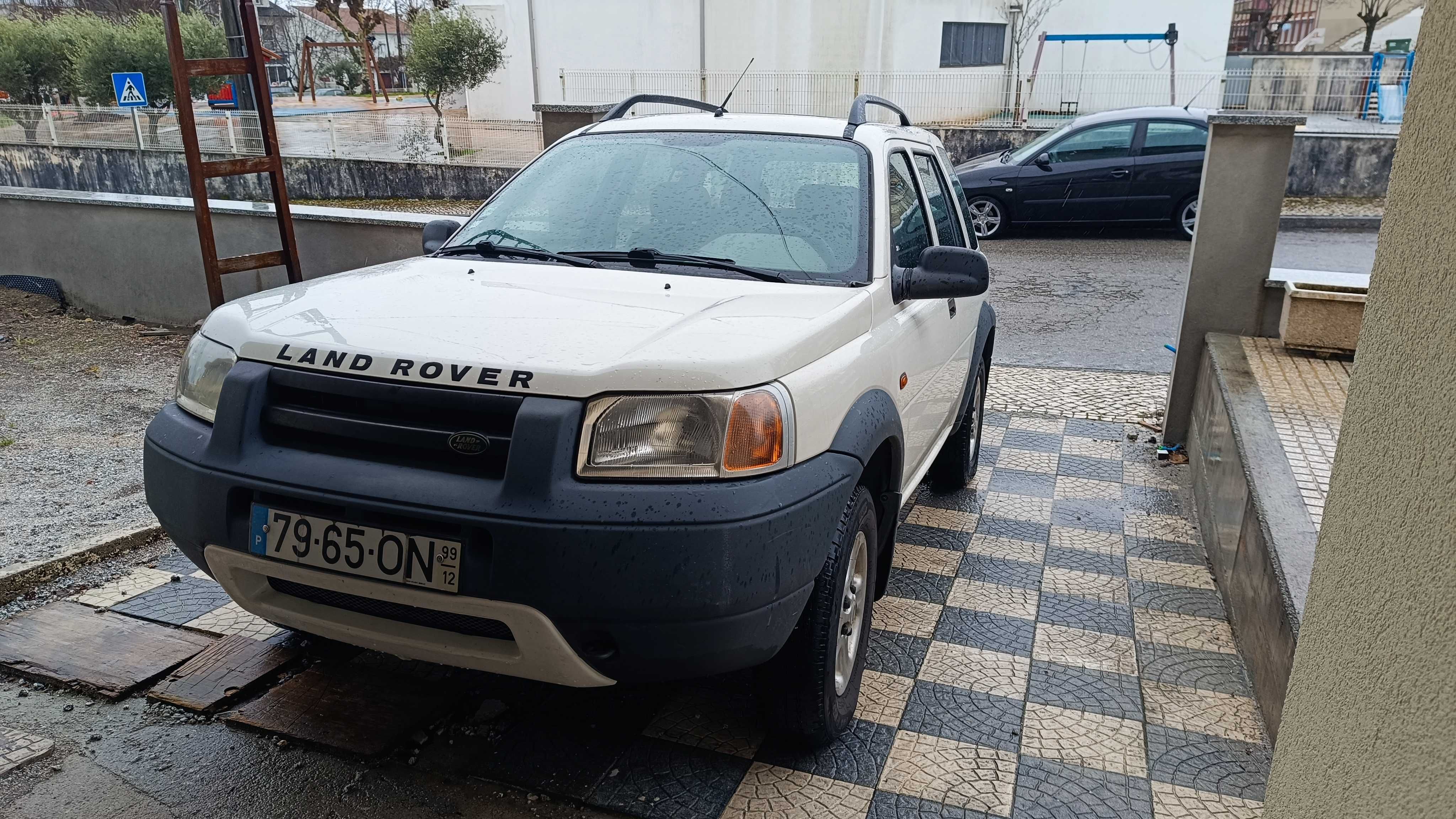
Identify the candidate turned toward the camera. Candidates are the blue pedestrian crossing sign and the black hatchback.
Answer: the blue pedestrian crossing sign

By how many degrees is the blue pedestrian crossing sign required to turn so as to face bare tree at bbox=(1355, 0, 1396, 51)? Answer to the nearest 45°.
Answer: approximately 90° to its left

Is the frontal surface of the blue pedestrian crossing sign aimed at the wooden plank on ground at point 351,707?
yes

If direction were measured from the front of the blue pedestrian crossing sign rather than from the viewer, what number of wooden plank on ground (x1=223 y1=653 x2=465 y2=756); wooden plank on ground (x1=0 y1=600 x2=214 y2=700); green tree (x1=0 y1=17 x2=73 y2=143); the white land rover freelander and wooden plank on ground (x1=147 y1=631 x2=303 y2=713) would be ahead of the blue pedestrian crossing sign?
4

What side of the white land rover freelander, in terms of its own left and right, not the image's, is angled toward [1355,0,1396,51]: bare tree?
back

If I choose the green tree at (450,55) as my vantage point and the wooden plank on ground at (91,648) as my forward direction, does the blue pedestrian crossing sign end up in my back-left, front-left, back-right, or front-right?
front-right

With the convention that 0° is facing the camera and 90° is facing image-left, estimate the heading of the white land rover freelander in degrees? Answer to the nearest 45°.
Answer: approximately 45°

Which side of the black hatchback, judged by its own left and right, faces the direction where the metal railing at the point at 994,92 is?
right

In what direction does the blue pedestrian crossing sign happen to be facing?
toward the camera

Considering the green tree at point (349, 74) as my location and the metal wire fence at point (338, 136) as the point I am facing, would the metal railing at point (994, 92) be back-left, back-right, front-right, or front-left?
front-left

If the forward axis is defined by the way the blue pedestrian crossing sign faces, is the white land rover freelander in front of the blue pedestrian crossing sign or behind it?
in front

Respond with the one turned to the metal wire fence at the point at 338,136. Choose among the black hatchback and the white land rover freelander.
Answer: the black hatchback

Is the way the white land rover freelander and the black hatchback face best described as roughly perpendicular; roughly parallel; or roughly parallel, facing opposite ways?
roughly perpendicular

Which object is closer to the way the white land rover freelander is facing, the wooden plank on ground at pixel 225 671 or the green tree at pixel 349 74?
the wooden plank on ground

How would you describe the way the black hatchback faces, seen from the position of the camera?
facing to the left of the viewer

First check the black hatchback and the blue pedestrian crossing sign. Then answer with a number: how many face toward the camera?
1

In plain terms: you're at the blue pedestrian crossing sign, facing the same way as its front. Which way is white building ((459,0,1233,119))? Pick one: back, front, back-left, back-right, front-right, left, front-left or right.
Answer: left

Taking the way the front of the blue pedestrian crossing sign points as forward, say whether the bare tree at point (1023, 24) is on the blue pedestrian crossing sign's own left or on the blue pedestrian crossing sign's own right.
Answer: on the blue pedestrian crossing sign's own left

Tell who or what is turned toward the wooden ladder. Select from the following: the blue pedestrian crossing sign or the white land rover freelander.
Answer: the blue pedestrian crossing sign

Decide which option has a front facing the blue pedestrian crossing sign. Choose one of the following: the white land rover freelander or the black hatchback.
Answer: the black hatchback

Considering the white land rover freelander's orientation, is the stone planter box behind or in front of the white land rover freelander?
behind

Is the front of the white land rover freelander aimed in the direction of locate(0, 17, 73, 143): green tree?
no
